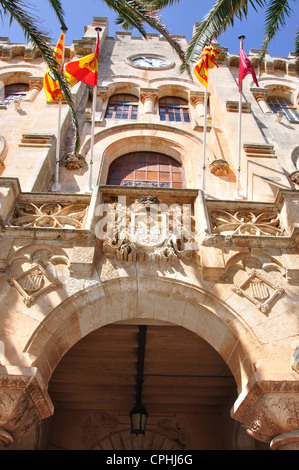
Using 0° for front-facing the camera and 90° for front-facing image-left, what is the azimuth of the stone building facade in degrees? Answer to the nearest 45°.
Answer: approximately 0°
